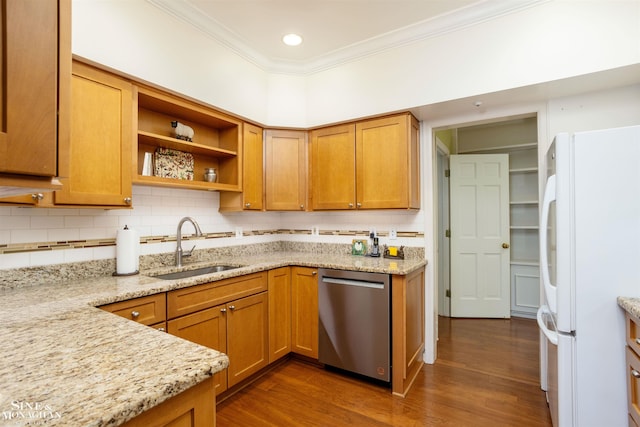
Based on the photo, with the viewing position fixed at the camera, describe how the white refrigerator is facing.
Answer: facing to the left of the viewer

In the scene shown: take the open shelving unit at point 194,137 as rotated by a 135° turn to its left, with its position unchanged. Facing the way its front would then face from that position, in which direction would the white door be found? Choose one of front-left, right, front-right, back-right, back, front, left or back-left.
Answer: right

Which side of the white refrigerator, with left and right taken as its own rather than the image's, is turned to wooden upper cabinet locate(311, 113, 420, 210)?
front

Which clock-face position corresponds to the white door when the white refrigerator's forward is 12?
The white door is roughly at 2 o'clock from the white refrigerator.

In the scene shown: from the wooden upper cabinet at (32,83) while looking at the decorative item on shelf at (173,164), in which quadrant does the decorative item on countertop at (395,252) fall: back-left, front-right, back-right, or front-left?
front-right

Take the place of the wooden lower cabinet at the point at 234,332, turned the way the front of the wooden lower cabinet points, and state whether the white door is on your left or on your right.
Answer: on your left

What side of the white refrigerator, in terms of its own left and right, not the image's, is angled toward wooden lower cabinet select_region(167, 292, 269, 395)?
front

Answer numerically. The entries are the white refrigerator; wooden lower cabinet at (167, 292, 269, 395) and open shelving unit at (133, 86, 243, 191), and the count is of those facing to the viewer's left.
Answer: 1

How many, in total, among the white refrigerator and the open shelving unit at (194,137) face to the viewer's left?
1

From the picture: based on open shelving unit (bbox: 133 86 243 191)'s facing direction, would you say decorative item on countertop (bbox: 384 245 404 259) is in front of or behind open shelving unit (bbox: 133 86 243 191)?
in front

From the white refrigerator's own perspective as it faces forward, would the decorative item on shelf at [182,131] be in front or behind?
in front

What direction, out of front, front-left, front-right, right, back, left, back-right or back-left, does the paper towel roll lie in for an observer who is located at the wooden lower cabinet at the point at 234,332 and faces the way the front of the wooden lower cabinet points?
back-right
